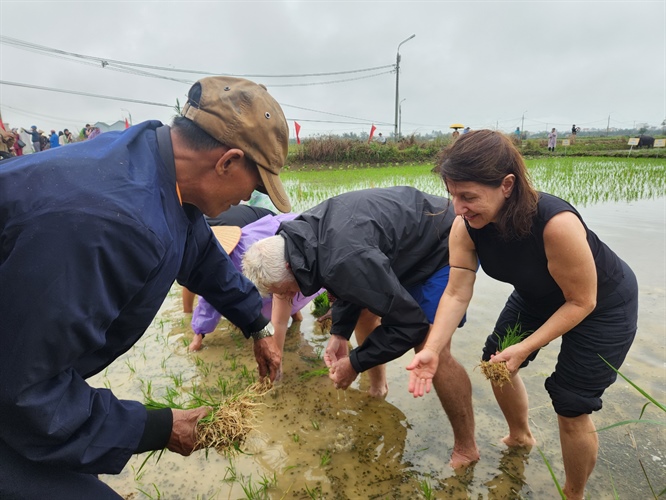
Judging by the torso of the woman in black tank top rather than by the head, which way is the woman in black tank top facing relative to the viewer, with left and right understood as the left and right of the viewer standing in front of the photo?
facing the viewer and to the left of the viewer

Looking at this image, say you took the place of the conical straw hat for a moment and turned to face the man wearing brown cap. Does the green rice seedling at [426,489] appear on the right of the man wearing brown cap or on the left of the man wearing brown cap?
left

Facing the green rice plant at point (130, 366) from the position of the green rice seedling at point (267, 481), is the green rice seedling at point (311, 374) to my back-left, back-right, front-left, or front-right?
front-right

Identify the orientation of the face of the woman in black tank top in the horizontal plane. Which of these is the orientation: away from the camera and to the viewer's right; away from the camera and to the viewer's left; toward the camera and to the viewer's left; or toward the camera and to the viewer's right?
toward the camera and to the viewer's left

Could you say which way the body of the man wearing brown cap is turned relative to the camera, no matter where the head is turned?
to the viewer's right

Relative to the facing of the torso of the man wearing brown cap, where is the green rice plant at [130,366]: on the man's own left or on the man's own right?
on the man's own left

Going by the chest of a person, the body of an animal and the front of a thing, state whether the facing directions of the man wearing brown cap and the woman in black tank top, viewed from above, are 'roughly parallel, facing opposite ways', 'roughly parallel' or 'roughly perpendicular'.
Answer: roughly parallel, facing opposite ways

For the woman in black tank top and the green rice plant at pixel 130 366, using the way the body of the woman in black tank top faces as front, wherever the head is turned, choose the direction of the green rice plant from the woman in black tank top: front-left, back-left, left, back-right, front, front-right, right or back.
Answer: front-right

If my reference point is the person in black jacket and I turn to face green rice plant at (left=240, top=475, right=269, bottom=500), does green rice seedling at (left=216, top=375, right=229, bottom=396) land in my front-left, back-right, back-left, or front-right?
front-right

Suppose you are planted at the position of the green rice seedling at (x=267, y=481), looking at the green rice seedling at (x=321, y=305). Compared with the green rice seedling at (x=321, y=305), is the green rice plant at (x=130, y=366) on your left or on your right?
left

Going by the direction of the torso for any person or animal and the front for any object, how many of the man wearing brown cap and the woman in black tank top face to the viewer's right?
1
